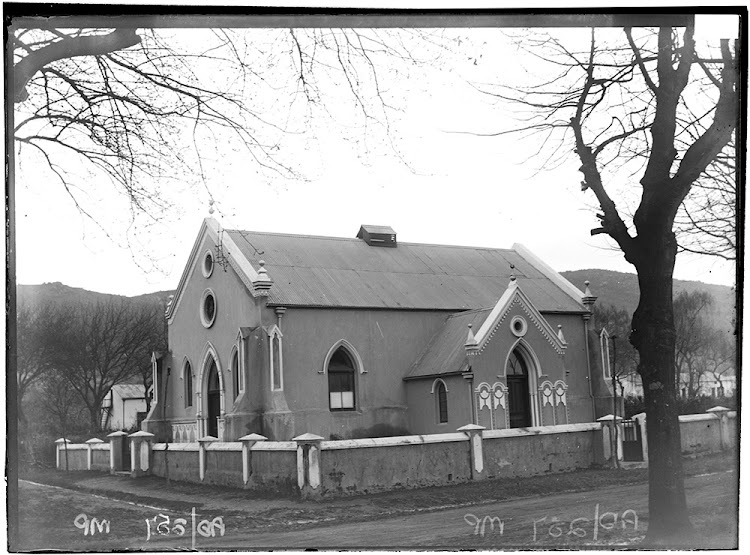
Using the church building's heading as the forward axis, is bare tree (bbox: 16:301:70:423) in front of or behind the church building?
in front

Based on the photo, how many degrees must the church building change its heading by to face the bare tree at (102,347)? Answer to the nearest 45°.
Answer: approximately 45° to its right

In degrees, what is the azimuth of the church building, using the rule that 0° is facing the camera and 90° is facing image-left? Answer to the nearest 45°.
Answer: approximately 45°

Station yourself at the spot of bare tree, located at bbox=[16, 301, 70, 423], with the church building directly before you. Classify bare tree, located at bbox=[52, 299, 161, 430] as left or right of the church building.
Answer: left
